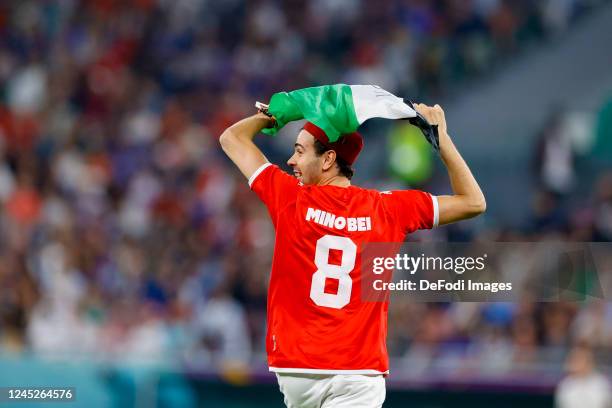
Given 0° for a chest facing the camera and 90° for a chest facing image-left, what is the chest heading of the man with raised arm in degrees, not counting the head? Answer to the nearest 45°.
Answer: approximately 180°

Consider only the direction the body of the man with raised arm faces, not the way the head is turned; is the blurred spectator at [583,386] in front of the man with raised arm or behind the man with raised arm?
in front

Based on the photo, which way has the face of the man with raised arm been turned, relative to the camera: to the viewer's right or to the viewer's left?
to the viewer's left
